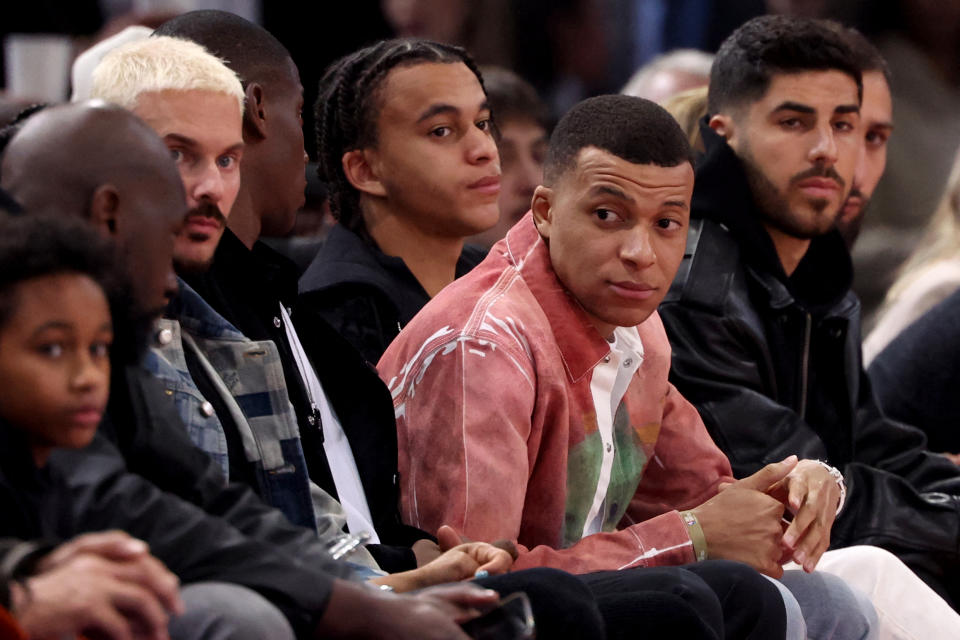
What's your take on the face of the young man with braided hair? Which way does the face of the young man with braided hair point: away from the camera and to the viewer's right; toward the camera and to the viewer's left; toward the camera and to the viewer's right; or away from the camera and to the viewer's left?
toward the camera and to the viewer's right

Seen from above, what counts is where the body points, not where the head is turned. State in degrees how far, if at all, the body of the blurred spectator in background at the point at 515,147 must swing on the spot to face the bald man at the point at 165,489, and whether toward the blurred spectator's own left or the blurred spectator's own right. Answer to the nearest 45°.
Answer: approximately 45° to the blurred spectator's own right

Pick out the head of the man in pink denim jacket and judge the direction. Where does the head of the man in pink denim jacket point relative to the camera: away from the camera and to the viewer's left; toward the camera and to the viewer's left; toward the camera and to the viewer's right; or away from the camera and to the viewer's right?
toward the camera and to the viewer's right
